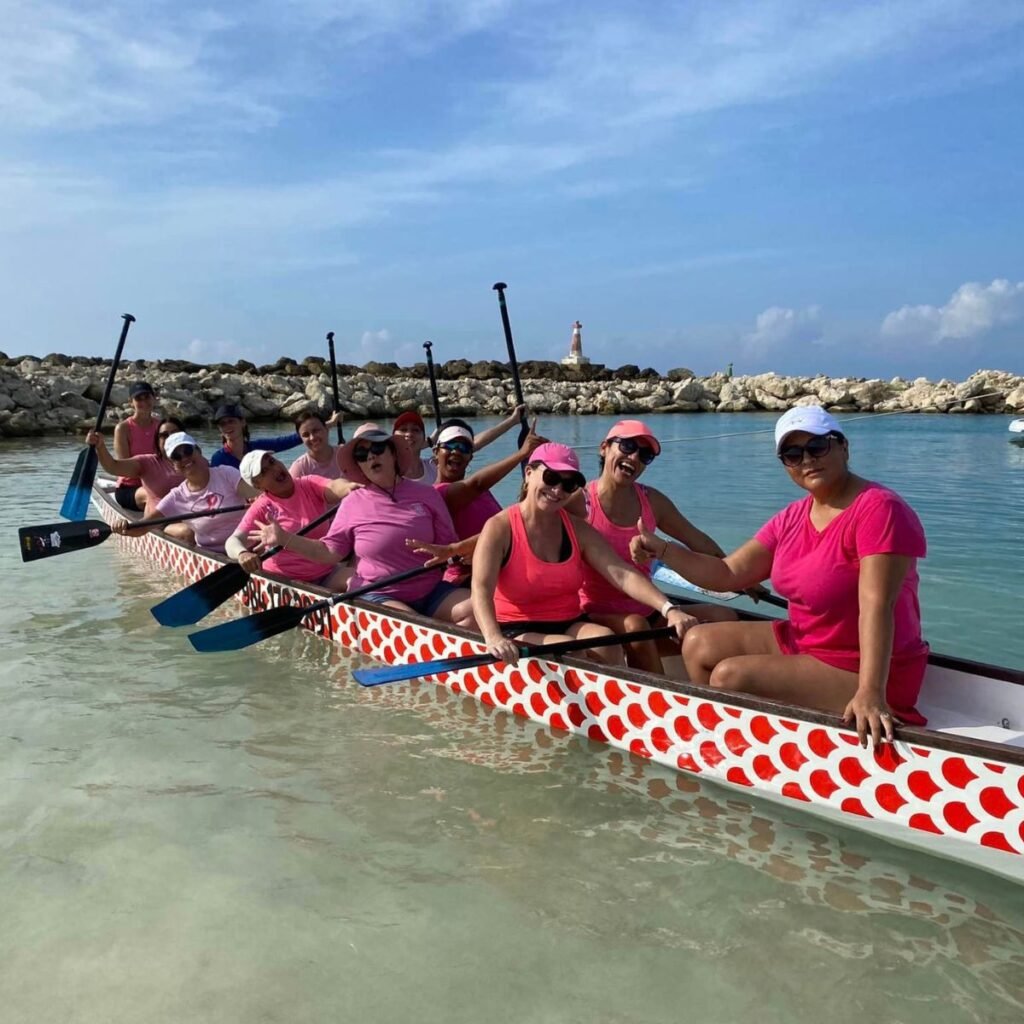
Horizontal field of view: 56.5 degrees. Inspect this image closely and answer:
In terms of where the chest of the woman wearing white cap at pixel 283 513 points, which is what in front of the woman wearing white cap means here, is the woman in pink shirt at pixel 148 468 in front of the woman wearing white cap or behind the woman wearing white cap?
behind

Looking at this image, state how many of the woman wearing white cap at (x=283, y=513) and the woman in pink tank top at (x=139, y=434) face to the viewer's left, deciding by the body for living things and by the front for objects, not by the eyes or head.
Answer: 0

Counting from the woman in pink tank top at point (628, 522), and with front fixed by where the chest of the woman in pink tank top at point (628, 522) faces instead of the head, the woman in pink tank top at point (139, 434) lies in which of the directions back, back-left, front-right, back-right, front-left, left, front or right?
back

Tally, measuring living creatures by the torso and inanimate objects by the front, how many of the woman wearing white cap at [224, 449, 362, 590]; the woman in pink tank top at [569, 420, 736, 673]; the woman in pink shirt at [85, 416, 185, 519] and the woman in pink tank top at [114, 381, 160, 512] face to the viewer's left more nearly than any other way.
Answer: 0

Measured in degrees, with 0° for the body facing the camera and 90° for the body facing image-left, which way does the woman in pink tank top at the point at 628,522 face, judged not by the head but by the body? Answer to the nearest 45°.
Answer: approximately 315°

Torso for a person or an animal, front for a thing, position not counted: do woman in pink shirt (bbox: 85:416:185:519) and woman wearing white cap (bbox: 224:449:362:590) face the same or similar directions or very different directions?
same or similar directions

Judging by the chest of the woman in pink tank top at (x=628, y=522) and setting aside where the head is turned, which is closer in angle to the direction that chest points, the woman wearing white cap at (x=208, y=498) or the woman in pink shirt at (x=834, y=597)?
the woman in pink shirt

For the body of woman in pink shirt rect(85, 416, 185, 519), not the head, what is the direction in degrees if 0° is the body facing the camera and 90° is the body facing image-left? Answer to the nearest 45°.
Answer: approximately 315°

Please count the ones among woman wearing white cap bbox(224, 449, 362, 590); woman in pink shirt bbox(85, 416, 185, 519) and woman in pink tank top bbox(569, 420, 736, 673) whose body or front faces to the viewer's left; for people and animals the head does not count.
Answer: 0

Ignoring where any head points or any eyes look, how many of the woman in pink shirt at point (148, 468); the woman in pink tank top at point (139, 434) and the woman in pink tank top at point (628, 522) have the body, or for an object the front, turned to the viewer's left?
0
